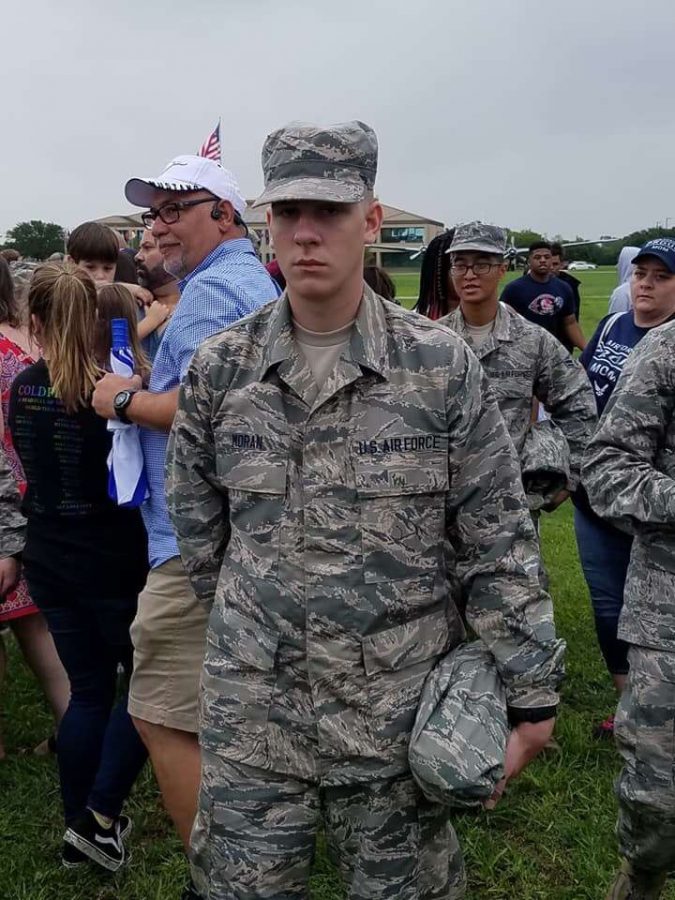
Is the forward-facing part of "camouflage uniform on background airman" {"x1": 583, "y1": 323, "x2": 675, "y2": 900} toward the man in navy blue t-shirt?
no

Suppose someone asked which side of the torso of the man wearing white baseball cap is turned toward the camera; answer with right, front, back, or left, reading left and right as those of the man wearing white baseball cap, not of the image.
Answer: left

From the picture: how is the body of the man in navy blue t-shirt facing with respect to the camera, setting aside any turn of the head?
toward the camera

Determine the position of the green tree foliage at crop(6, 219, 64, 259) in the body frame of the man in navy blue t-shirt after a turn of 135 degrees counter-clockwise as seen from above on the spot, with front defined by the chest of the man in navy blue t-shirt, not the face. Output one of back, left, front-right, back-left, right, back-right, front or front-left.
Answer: left

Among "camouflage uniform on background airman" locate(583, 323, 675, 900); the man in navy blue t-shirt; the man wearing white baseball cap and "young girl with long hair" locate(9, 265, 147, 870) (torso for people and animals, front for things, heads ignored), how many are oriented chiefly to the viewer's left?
1

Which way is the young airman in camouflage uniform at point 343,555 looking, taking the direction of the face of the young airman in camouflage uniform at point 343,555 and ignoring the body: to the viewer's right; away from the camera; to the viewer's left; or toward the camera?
toward the camera

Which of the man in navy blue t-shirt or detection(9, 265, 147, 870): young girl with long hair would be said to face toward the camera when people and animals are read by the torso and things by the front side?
the man in navy blue t-shirt

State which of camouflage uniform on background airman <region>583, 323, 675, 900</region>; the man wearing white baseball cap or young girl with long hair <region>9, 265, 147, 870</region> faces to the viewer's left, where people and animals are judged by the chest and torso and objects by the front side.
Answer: the man wearing white baseball cap

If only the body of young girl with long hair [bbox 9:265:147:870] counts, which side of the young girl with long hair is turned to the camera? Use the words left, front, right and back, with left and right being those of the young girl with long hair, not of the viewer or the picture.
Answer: back

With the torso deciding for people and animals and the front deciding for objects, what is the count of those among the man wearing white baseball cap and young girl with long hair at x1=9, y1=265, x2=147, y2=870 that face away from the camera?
1

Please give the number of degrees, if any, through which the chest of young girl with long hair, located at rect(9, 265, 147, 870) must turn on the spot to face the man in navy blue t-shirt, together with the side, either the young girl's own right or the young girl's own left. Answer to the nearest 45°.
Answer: approximately 45° to the young girl's own right

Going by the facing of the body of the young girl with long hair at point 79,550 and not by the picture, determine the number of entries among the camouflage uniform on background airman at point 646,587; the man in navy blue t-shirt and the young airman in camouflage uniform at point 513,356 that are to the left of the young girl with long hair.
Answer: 0

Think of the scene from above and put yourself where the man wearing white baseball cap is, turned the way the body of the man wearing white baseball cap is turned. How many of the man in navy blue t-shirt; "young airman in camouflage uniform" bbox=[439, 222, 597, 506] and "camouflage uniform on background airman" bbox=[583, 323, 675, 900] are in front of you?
0

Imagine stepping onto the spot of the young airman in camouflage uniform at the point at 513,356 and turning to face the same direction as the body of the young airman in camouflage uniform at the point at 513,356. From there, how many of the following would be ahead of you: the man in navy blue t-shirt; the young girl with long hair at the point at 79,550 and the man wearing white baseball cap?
2

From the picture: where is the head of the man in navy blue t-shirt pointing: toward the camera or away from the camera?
toward the camera
